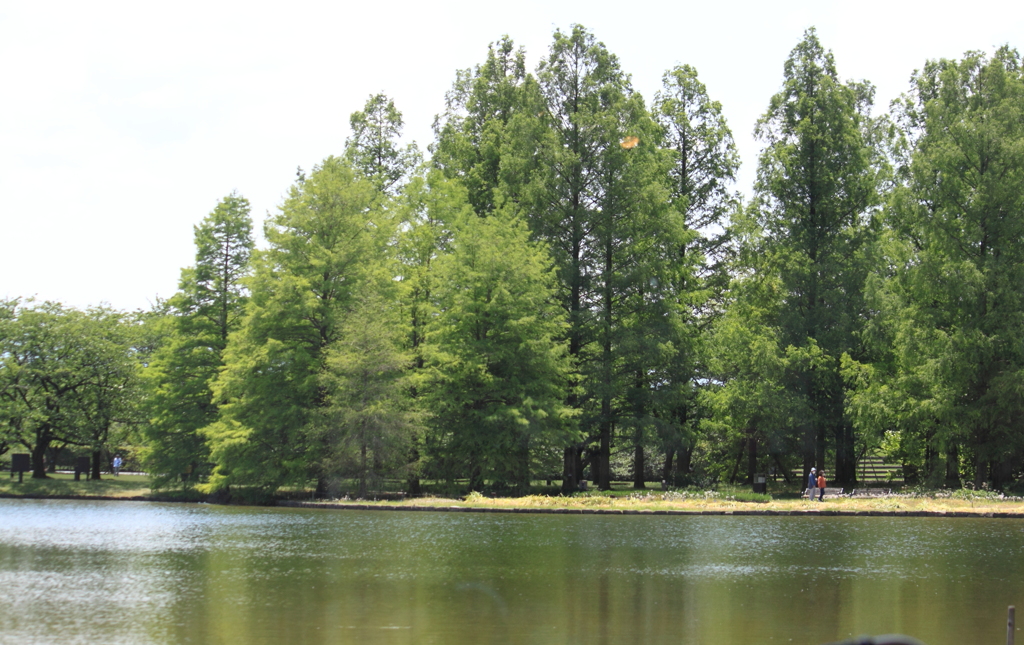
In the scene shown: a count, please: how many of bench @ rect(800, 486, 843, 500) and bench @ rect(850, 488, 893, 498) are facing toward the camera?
2

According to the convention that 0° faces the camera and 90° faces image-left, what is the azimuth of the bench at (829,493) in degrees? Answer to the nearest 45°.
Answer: approximately 0°

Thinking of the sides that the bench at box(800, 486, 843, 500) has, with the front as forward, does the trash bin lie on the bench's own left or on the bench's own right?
on the bench's own right

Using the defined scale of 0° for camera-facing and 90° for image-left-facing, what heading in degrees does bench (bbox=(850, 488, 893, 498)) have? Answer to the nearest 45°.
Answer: approximately 0°
